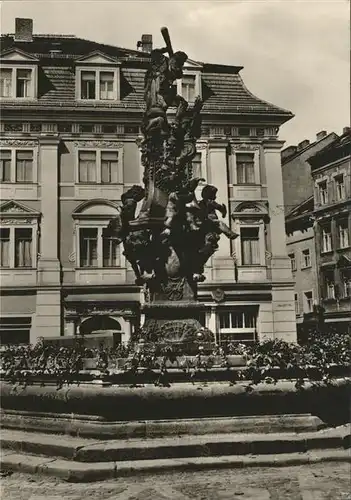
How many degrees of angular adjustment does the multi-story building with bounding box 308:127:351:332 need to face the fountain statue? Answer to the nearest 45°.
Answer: approximately 45° to its left

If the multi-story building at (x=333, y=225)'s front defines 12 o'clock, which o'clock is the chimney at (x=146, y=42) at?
The chimney is roughly at 12 o'clock from the multi-story building.

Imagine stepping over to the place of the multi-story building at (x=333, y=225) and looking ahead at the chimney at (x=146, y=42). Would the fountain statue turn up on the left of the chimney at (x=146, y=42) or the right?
left

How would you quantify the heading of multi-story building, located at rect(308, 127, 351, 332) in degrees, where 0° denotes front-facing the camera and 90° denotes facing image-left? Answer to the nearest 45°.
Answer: approximately 45°
